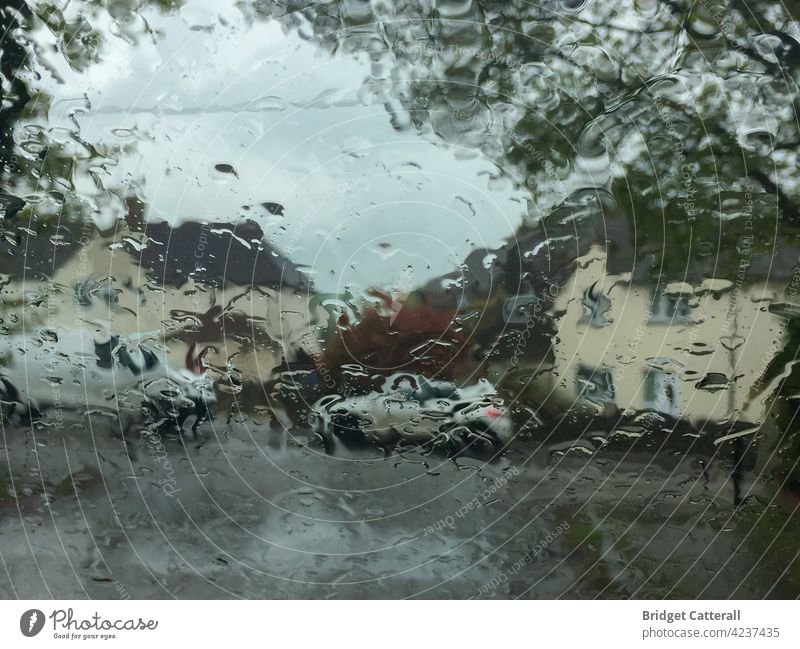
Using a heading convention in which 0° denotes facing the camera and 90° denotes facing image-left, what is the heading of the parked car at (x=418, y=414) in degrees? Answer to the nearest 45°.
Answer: approximately 90°
